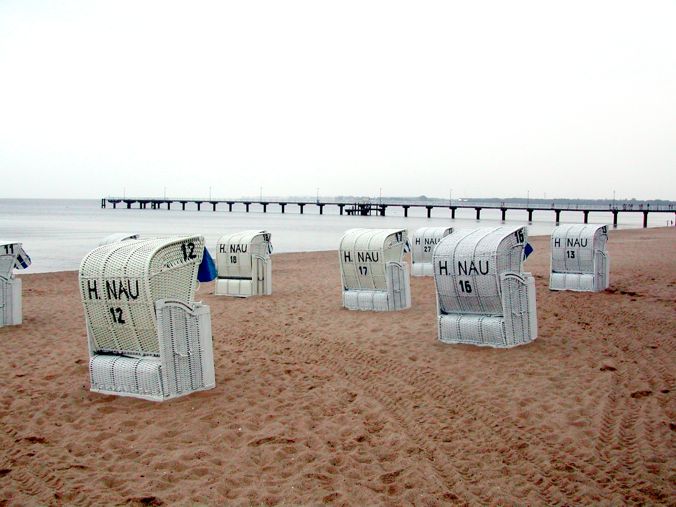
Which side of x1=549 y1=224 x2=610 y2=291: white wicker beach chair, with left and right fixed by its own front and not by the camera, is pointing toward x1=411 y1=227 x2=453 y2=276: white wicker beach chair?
left

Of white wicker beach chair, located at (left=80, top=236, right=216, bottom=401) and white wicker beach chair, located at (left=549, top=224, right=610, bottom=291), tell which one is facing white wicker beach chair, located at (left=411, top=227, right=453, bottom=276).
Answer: white wicker beach chair, located at (left=80, top=236, right=216, bottom=401)

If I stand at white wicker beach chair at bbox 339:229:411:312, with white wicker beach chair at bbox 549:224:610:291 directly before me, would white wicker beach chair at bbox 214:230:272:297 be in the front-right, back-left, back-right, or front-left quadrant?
back-left

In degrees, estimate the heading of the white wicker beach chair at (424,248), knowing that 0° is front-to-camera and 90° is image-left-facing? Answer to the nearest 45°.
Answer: approximately 225°

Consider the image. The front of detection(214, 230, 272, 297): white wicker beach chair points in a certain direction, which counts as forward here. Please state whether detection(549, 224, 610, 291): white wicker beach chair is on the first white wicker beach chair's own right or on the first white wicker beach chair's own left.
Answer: on the first white wicker beach chair's own right

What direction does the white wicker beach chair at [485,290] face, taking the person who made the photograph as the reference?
facing away from the viewer and to the right of the viewer

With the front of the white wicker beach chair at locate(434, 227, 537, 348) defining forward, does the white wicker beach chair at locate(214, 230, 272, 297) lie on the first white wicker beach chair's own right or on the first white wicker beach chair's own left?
on the first white wicker beach chair's own left

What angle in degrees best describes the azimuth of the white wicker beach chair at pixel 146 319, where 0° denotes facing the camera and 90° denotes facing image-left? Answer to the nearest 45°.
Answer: approximately 225°

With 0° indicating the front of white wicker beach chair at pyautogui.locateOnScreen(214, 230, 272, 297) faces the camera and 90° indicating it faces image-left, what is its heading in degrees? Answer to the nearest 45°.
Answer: approximately 225°

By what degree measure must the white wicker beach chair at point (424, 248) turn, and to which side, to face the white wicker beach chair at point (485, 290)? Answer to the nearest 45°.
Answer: approximately 135° to its right
